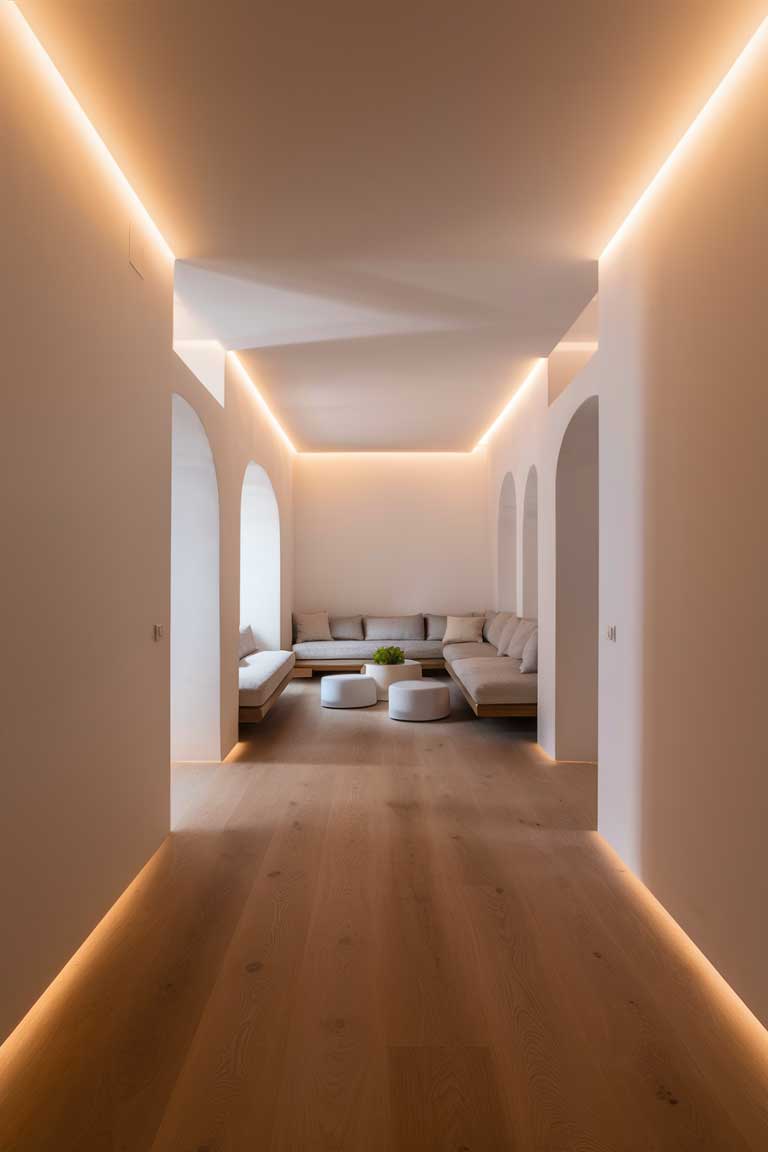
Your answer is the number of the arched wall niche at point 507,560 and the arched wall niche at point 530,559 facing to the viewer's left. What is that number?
2

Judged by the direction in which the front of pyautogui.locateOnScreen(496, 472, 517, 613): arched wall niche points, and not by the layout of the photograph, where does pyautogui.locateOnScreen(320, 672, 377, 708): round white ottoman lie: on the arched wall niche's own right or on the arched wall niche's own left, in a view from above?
on the arched wall niche's own left

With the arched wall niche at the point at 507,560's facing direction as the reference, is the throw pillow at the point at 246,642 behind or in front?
in front

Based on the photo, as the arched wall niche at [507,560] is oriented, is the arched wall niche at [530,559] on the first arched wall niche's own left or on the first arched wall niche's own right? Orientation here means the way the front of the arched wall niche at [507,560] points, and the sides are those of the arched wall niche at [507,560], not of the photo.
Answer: on the first arched wall niche's own left

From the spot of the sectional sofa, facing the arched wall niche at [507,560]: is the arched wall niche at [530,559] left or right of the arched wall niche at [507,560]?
right

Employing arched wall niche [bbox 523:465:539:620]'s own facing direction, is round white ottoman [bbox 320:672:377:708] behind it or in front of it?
in front

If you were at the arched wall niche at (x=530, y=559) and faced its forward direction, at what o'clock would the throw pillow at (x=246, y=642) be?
The throw pillow is roughly at 12 o'clock from the arched wall niche.

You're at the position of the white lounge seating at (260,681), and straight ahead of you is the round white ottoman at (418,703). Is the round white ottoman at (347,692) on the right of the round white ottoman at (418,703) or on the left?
left

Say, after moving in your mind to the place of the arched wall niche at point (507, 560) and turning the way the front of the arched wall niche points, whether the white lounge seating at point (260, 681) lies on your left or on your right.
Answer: on your left

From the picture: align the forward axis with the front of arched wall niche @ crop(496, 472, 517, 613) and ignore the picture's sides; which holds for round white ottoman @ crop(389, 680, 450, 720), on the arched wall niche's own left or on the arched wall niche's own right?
on the arched wall niche's own left

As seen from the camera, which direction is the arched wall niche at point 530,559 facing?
to the viewer's left

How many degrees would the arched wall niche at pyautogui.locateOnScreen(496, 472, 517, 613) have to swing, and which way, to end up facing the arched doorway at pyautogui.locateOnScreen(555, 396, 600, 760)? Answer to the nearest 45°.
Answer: approximately 90° to its left

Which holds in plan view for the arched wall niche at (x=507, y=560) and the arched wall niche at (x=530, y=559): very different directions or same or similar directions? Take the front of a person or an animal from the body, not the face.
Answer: same or similar directions

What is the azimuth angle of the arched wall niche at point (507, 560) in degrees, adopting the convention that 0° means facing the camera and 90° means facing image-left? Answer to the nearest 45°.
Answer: approximately 90°
